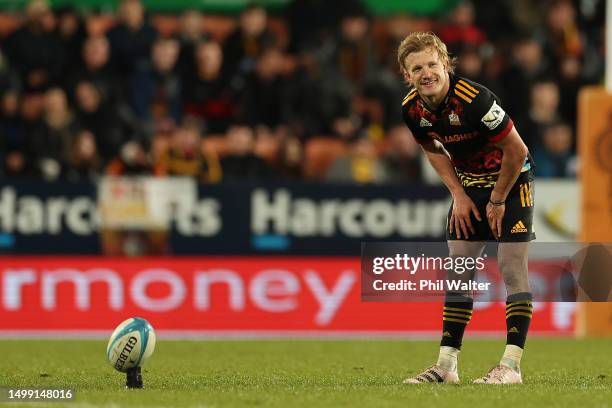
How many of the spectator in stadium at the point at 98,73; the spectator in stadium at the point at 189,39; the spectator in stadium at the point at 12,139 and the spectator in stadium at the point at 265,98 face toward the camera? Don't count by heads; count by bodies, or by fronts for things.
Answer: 4

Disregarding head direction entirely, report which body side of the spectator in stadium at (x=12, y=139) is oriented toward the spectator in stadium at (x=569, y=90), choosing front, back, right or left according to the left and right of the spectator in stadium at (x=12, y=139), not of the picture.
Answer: left

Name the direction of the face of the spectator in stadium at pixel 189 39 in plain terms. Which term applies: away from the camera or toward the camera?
toward the camera

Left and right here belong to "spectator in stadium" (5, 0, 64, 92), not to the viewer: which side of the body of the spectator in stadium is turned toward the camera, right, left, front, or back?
front

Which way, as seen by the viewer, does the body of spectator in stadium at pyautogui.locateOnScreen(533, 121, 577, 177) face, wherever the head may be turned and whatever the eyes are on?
toward the camera

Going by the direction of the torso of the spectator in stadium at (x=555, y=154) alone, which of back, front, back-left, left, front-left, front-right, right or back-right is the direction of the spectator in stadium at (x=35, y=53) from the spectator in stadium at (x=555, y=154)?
right

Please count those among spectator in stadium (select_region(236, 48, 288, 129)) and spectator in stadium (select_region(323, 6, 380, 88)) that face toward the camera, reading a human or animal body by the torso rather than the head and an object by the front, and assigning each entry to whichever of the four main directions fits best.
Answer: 2

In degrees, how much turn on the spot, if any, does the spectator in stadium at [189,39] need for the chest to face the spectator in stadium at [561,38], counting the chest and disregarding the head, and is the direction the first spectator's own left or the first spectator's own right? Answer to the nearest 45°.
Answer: approximately 90° to the first spectator's own left

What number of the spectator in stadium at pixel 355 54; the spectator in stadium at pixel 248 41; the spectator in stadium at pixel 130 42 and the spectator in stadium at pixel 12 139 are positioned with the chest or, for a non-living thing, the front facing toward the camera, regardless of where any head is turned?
4

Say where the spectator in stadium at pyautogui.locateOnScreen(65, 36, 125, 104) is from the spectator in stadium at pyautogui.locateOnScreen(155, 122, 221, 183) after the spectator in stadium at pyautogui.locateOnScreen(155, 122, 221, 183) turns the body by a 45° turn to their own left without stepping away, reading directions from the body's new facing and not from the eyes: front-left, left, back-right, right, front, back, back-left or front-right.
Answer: back

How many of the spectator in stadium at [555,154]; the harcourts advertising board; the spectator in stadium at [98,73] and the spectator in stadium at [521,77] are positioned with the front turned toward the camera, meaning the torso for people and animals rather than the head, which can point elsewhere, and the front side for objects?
4

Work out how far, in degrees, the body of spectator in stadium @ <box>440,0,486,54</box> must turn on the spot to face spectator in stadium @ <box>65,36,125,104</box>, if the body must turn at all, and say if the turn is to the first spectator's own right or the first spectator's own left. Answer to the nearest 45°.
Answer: approximately 90° to the first spectator's own right

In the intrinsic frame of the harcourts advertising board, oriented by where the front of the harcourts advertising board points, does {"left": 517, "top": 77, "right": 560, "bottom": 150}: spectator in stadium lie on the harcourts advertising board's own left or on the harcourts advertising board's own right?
on the harcourts advertising board's own left

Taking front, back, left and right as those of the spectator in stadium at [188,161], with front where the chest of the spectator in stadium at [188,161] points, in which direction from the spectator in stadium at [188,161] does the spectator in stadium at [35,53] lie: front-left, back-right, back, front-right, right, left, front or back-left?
back-right

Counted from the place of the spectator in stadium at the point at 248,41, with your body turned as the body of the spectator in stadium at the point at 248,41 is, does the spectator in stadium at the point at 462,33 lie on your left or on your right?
on your left
